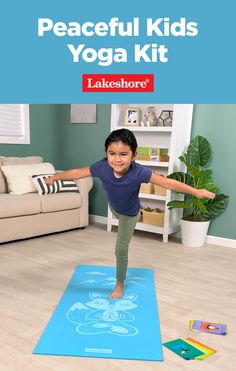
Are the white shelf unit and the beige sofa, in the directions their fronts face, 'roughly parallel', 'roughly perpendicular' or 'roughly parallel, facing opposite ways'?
roughly perpendicular

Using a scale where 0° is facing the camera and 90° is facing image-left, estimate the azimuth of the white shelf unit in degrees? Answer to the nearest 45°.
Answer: approximately 45°

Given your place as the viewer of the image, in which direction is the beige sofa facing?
facing the viewer and to the right of the viewer

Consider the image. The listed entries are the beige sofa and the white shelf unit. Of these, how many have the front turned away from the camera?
0

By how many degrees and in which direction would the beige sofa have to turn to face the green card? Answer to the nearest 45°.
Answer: approximately 45° to its right

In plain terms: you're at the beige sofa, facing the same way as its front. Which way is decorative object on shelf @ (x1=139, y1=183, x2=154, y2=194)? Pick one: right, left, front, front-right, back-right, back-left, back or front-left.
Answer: front-left

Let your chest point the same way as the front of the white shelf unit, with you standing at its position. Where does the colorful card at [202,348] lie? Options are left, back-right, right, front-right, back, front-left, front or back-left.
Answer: front-left

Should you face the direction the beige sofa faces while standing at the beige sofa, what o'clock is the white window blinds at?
The white window blinds is roughly at 7 o'clock from the beige sofa.

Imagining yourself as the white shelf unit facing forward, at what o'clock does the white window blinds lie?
The white window blinds is roughly at 2 o'clock from the white shelf unit.

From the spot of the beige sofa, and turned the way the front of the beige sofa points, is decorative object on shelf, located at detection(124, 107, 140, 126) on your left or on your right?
on your left
